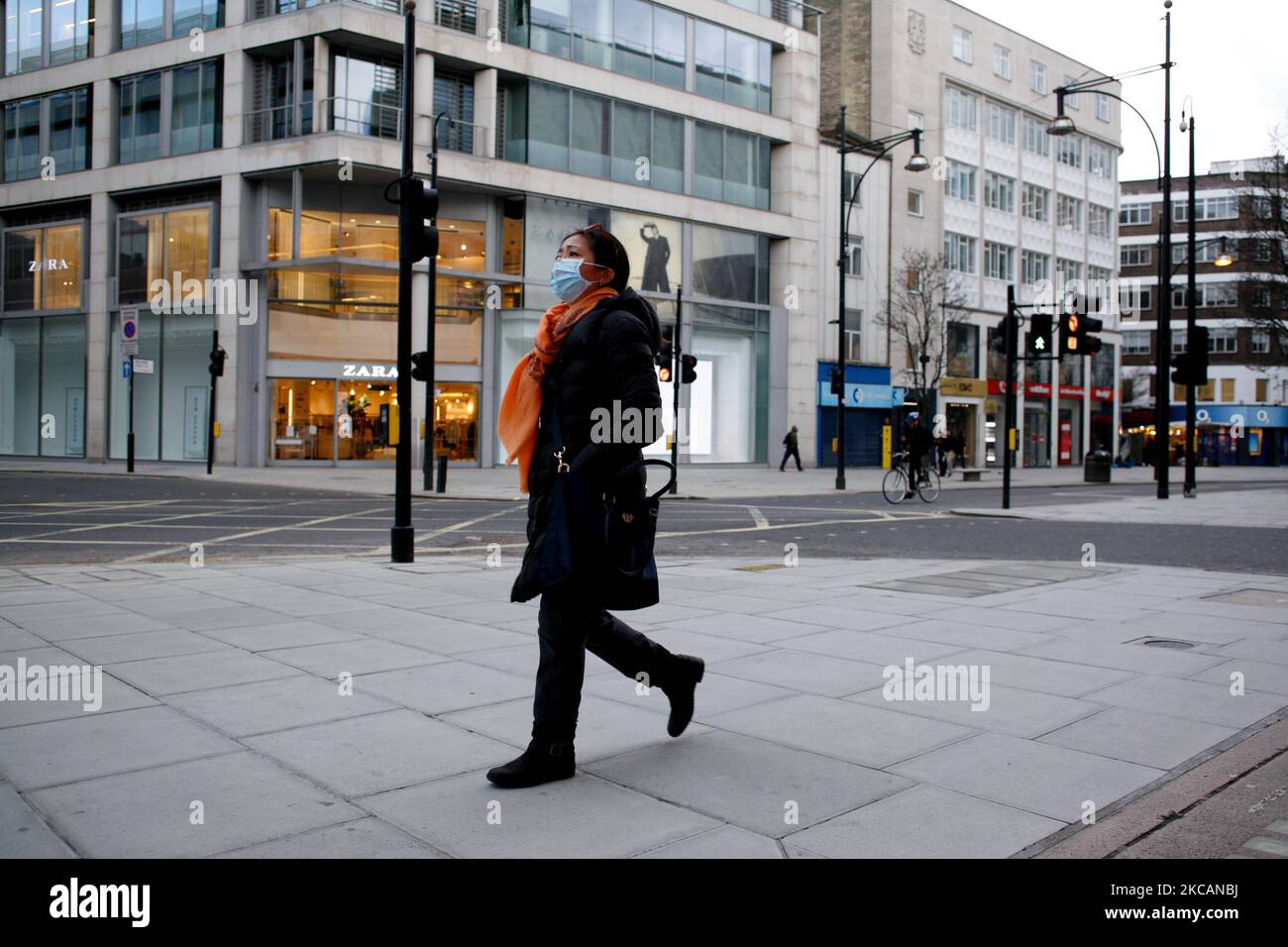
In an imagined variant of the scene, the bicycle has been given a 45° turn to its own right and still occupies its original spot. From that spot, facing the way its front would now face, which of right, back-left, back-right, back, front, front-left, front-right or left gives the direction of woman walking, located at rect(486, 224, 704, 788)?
left

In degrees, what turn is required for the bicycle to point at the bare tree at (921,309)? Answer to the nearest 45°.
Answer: approximately 135° to its right

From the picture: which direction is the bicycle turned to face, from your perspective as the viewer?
facing the viewer and to the left of the viewer

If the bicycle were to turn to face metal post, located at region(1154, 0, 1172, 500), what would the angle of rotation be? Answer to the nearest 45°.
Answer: approximately 180°

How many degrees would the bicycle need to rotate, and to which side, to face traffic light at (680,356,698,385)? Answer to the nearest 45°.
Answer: approximately 45° to its right

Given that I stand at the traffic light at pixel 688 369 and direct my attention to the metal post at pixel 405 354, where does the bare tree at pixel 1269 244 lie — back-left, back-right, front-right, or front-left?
back-left
